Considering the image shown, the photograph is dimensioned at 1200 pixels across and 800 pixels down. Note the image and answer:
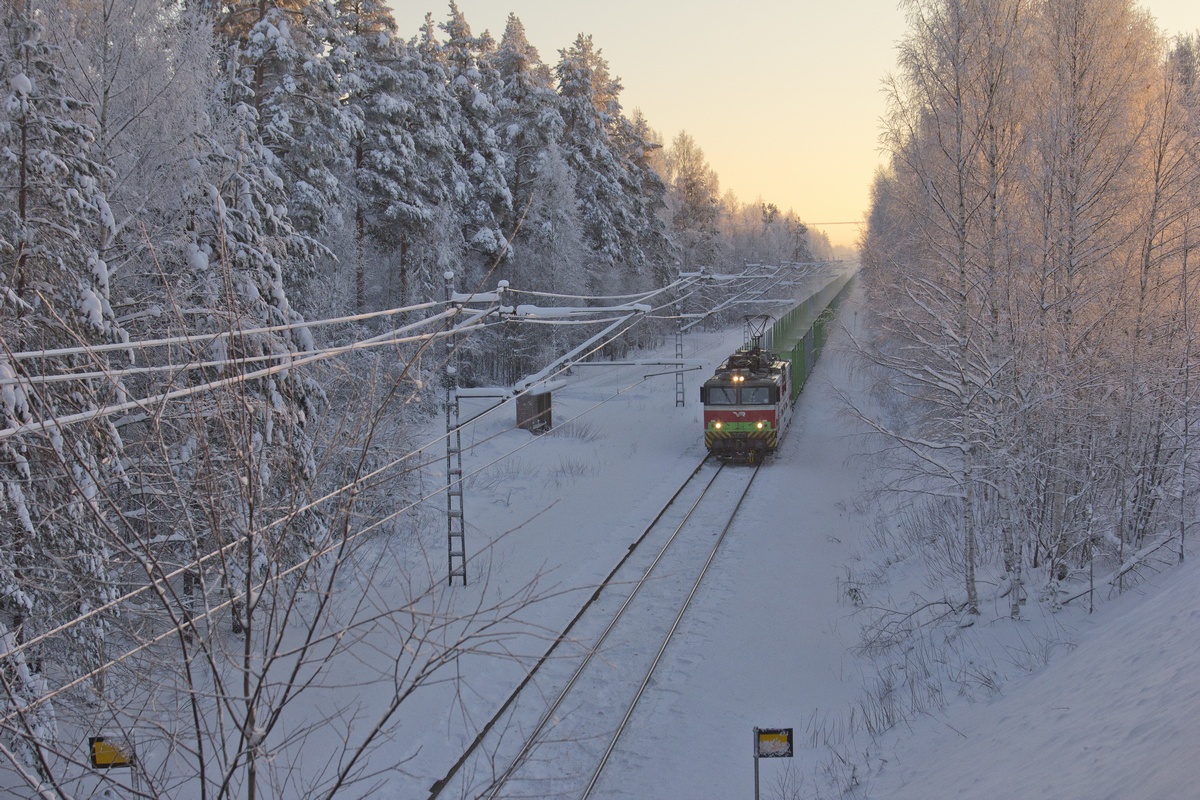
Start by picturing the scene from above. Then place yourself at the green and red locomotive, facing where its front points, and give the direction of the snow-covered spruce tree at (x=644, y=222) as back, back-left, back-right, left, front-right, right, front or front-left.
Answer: back

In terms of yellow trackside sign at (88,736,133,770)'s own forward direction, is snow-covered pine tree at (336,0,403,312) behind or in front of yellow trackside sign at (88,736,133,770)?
behind

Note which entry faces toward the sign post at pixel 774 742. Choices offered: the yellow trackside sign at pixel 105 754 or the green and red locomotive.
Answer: the green and red locomotive

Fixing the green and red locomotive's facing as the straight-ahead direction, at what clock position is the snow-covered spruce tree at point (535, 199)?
The snow-covered spruce tree is roughly at 5 o'clock from the green and red locomotive.

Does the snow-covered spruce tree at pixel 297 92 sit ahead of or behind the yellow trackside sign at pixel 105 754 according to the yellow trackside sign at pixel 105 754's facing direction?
behind

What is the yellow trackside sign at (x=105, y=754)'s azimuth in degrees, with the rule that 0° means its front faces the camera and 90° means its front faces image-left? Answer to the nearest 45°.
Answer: approximately 0°

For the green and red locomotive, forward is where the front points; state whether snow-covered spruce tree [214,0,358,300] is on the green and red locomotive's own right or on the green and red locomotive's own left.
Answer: on the green and red locomotive's own right

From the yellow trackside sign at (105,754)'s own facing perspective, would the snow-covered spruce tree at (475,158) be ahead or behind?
behind

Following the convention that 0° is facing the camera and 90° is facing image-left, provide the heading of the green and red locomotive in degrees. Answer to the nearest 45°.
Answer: approximately 0°
